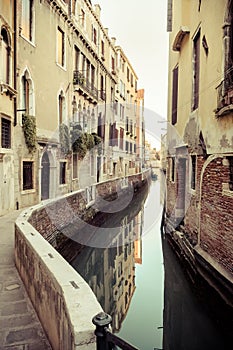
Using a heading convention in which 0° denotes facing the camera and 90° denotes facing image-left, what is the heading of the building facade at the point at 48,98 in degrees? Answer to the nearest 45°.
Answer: approximately 315°

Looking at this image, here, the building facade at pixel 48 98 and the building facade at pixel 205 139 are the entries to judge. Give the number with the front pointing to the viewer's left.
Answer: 1

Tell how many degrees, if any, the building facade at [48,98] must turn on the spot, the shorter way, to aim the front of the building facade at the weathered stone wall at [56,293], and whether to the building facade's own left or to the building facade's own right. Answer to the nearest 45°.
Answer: approximately 45° to the building facade's own right

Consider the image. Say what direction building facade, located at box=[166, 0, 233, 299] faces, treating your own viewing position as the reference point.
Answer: facing to the left of the viewer

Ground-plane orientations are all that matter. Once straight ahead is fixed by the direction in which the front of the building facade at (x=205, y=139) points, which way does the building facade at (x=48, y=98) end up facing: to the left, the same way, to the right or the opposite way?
the opposite way

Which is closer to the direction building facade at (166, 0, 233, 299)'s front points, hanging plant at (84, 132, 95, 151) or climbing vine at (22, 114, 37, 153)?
the climbing vine

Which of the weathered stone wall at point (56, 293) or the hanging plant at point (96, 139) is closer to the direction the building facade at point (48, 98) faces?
the weathered stone wall
